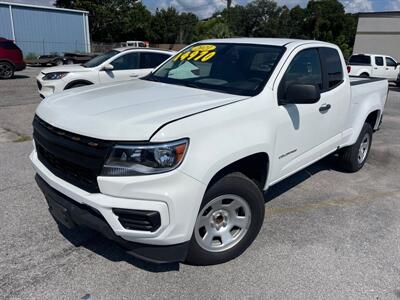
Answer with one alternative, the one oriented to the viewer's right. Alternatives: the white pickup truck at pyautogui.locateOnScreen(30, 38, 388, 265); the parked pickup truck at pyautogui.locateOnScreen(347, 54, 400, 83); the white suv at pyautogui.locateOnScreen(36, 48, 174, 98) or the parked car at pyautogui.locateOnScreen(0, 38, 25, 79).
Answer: the parked pickup truck at pyautogui.locateOnScreen(347, 54, 400, 83)

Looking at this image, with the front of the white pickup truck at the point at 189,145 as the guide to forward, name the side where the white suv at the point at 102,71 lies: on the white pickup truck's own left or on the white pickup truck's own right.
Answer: on the white pickup truck's own right

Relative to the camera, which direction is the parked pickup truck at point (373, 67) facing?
to the viewer's right

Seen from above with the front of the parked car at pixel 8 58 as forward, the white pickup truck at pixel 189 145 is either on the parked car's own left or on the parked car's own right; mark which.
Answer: on the parked car's own left

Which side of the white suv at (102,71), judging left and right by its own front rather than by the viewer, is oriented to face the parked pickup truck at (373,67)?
back

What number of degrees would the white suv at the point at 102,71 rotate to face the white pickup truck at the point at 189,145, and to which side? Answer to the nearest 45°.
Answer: approximately 45° to its left

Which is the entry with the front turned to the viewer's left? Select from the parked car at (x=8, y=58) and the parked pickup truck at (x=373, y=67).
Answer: the parked car at (x=8, y=58)

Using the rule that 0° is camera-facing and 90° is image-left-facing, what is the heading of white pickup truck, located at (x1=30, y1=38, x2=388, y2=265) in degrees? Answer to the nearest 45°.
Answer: approximately 45°

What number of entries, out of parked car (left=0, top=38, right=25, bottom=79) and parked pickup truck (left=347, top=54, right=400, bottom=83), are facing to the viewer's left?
1

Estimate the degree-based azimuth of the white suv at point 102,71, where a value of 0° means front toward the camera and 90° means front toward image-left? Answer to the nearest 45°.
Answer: approximately 45°

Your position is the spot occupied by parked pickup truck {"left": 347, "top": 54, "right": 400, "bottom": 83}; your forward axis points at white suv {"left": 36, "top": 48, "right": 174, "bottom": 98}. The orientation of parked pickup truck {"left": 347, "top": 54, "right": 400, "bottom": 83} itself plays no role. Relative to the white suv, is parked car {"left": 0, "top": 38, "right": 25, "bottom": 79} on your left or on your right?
right

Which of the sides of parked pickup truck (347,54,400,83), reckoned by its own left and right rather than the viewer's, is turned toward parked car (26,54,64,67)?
back

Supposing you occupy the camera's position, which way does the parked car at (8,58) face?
facing to the left of the viewer
